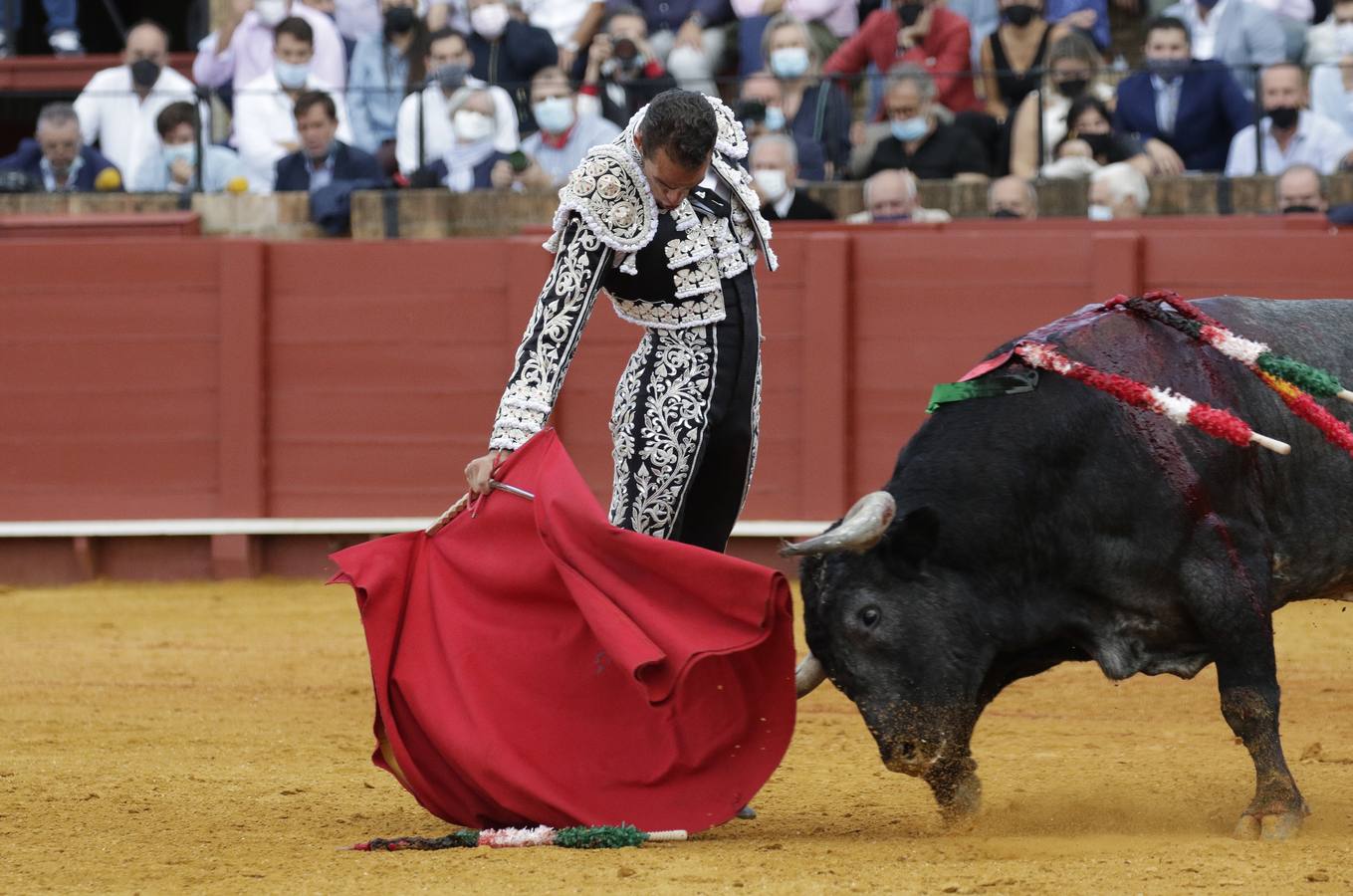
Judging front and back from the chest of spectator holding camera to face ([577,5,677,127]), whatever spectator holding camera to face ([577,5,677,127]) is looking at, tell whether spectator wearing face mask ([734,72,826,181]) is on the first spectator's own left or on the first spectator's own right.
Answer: on the first spectator's own left

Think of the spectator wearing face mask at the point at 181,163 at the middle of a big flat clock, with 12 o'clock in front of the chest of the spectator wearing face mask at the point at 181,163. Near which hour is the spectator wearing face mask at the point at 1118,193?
the spectator wearing face mask at the point at 1118,193 is roughly at 10 o'clock from the spectator wearing face mask at the point at 181,163.

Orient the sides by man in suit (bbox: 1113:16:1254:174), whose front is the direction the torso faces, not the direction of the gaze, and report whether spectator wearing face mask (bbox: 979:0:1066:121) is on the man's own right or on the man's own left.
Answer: on the man's own right

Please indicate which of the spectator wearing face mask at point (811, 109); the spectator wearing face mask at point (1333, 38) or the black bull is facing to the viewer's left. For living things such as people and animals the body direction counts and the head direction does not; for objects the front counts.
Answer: the black bull
